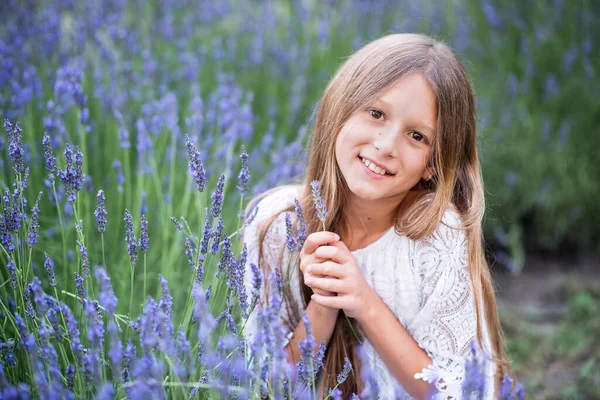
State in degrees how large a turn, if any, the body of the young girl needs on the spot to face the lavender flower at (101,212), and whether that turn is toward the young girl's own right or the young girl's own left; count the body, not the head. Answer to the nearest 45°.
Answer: approximately 45° to the young girl's own right

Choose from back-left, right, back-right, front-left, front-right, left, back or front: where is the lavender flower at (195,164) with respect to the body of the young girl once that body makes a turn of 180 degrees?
back-left

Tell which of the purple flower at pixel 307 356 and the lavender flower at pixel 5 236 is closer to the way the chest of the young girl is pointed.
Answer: the purple flower

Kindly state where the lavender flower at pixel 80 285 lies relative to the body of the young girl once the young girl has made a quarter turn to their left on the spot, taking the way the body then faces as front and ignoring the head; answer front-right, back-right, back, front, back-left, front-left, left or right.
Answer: back-right

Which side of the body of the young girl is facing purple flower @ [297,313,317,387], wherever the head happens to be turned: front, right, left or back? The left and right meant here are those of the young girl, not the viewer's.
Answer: front

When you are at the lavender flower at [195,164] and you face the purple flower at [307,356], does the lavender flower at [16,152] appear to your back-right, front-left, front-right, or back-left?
back-right

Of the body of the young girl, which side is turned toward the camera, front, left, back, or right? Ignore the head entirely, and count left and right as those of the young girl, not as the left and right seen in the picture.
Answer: front

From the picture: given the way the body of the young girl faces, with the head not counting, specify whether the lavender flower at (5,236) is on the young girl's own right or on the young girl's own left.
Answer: on the young girl's own right

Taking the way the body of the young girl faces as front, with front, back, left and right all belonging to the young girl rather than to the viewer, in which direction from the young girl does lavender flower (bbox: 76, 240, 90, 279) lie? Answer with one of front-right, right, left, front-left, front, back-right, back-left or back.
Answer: front-right
